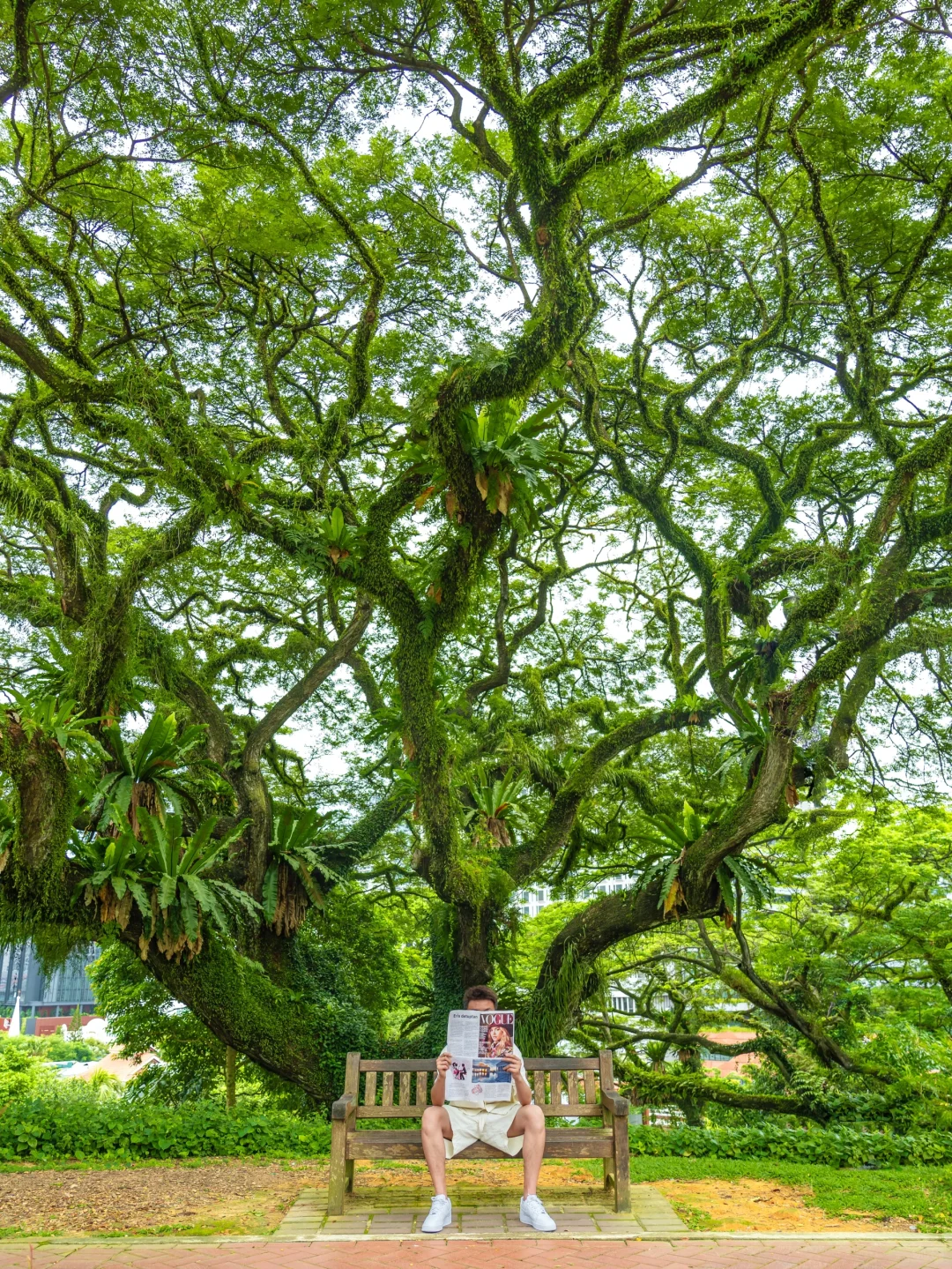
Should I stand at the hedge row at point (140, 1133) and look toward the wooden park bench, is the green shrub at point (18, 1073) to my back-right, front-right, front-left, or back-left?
back-left

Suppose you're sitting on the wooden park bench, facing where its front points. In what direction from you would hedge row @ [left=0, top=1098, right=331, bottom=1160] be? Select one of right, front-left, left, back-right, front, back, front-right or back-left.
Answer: back-right

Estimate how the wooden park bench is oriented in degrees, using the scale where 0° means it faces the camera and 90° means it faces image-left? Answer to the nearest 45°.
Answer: approximately 0°

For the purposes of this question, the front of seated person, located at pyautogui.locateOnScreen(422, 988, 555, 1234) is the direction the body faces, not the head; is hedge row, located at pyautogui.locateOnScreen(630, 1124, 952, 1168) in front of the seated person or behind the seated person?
behind

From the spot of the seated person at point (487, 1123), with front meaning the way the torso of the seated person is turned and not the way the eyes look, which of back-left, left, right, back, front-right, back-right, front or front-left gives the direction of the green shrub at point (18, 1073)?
back-right

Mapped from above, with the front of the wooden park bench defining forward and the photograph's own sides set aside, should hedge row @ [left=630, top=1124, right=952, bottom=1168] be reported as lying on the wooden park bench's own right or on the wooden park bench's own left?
on the wooden park bench's own left

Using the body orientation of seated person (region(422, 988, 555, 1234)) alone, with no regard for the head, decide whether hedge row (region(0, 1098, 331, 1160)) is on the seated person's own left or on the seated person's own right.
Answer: on the seated person's own right

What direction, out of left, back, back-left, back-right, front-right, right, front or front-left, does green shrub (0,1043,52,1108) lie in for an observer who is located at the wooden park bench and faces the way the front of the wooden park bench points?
back-right
